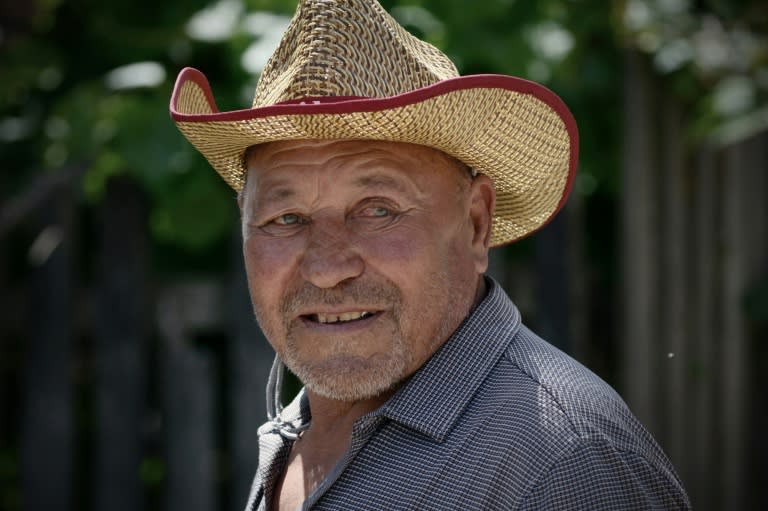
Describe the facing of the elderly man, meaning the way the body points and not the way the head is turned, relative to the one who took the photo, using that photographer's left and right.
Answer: facing the viewer and to the left of the viewer
